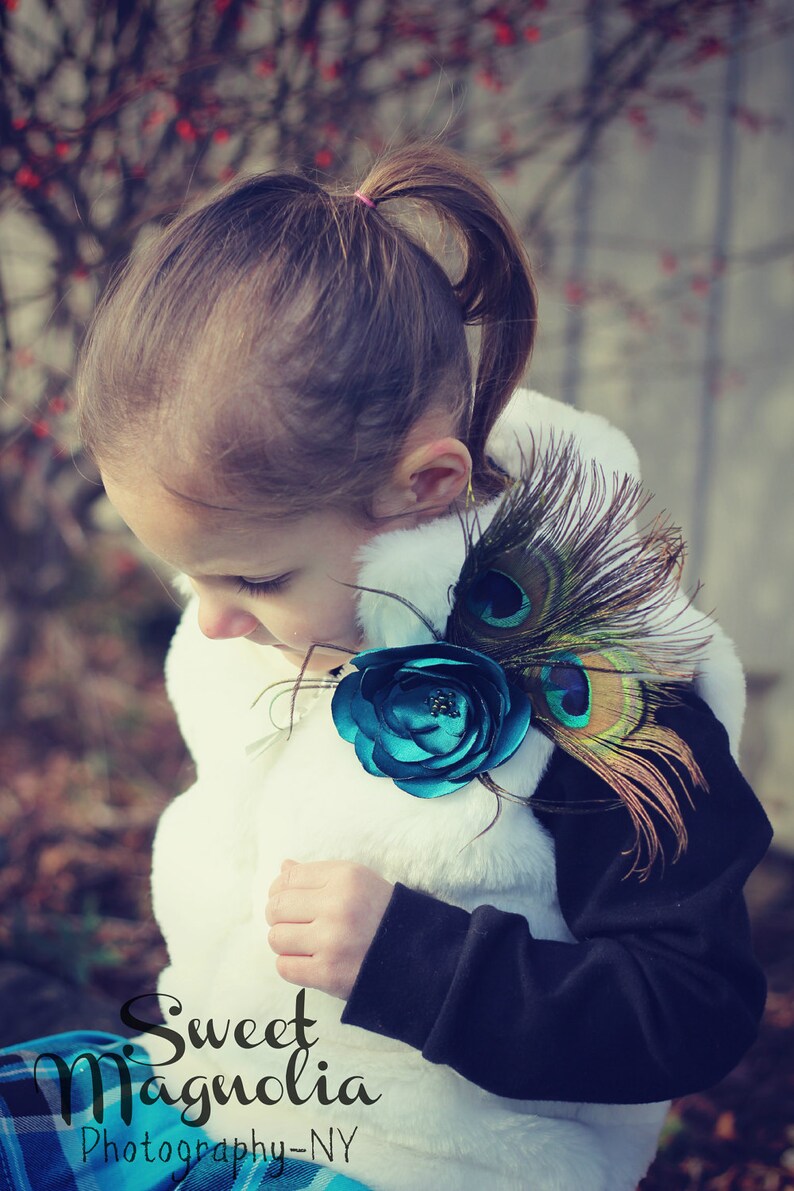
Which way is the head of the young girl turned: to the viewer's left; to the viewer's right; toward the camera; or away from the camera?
to the viewer's left

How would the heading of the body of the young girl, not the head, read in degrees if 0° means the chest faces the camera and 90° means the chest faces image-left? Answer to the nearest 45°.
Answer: approximately 45°
